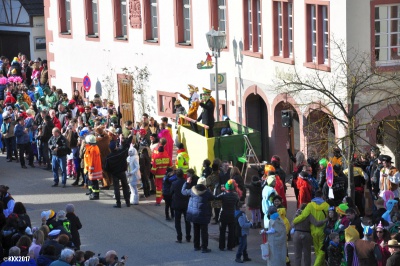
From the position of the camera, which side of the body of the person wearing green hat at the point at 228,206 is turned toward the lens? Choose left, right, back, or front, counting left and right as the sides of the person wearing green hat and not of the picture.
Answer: back

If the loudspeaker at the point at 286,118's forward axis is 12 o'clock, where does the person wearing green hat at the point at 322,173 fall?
The person wearing green hat is roughly at 10 o'clock from the loudspeaker.

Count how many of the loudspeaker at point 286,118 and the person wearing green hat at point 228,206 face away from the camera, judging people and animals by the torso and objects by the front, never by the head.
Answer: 1

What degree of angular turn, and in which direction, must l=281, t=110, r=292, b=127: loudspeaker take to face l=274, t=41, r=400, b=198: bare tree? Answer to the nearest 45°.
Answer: approximately 90° to its left

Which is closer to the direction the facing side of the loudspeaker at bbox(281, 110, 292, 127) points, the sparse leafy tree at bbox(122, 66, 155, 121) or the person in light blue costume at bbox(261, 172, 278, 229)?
the person in light blue costume

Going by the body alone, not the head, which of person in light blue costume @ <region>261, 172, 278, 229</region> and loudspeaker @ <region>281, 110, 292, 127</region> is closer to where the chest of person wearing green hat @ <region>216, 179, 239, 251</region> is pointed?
the loudspeaker

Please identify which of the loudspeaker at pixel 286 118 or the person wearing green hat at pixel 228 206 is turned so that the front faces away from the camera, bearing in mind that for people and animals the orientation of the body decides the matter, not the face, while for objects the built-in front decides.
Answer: the person wearing green hat

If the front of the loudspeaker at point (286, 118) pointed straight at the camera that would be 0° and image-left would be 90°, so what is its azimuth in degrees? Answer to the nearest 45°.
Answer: approximately 45°
